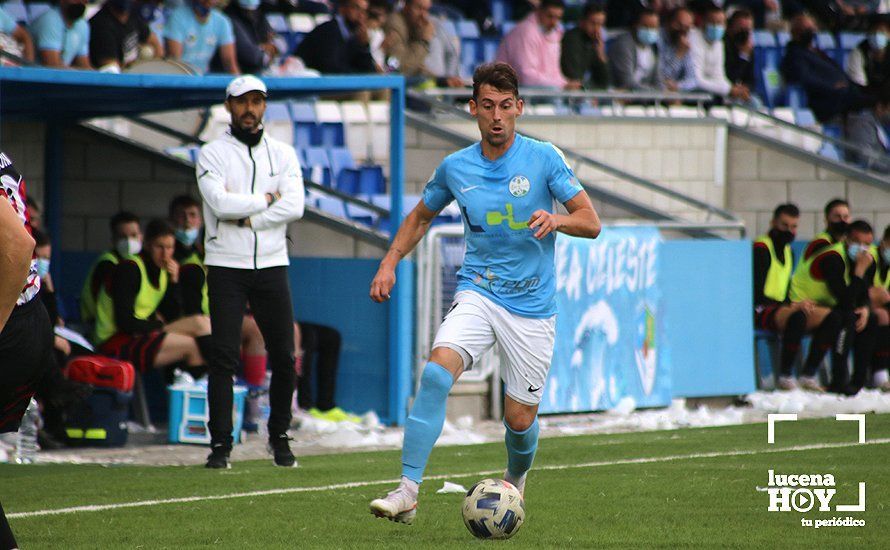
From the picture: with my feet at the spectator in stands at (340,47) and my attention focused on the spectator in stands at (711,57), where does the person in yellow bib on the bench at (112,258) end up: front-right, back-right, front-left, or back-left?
back-right

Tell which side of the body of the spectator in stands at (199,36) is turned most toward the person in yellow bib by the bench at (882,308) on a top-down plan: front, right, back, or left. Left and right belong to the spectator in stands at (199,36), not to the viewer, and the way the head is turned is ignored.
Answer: left

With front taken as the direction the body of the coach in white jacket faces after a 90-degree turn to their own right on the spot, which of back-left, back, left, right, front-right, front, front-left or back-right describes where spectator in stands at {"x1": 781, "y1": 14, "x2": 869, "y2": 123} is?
back-right

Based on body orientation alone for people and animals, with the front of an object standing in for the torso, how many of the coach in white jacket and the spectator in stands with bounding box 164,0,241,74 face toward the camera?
2
